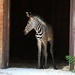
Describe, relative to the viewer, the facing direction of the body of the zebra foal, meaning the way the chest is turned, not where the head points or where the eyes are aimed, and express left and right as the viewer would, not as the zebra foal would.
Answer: facing the viewer and to the left of the viewer
